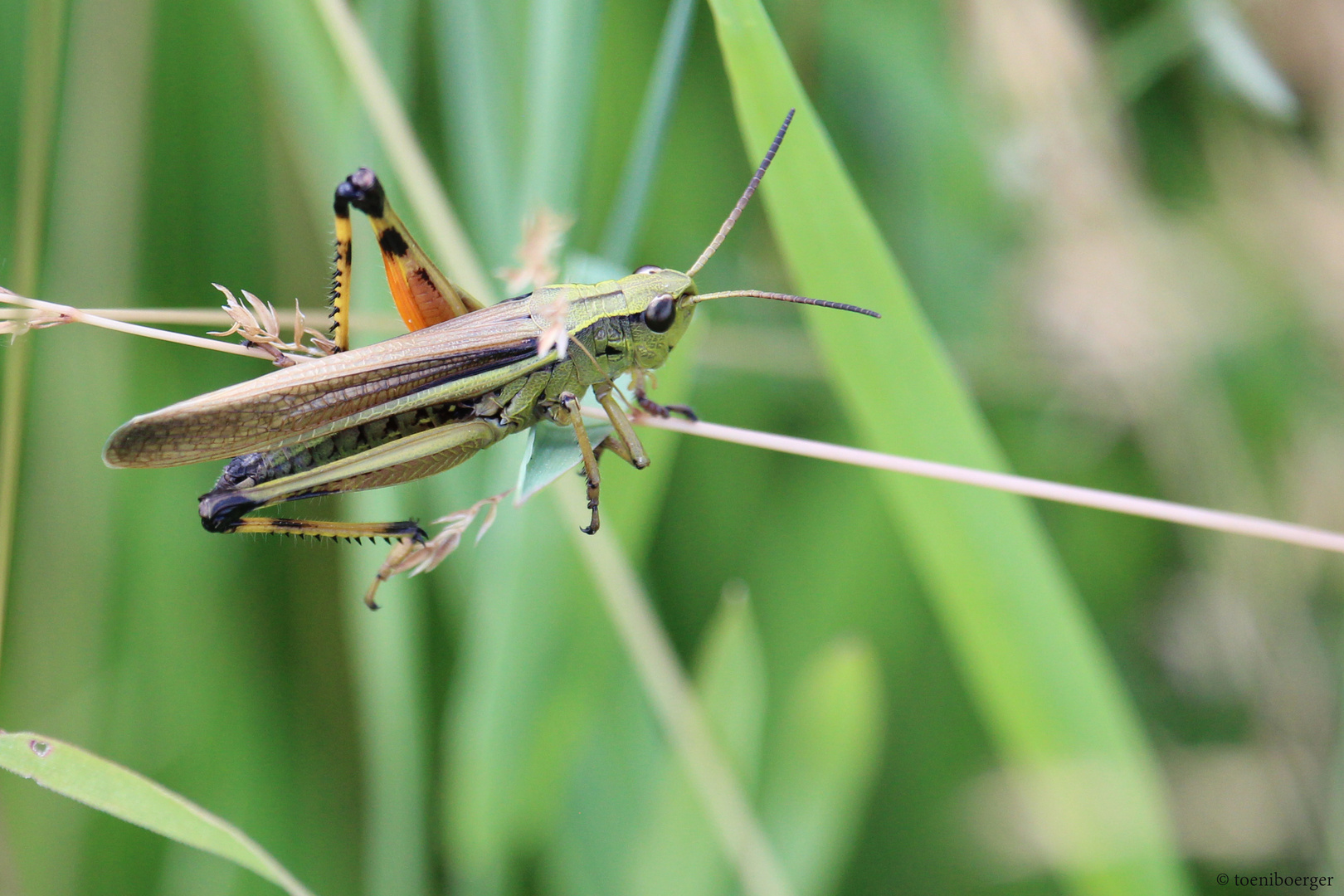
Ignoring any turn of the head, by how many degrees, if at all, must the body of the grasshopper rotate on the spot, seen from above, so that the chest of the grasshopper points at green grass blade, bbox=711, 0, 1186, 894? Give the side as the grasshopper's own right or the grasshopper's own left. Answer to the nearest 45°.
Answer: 0° — it already faces it

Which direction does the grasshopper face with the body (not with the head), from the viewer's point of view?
to the viewer's right
